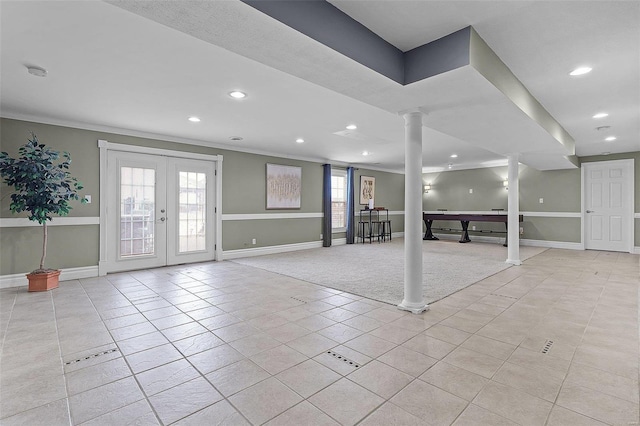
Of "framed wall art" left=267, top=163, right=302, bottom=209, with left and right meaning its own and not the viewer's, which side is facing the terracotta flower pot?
right

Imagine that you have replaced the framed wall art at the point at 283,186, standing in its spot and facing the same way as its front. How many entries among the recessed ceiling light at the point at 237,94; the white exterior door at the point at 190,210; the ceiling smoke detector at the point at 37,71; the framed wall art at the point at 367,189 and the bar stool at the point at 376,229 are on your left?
2

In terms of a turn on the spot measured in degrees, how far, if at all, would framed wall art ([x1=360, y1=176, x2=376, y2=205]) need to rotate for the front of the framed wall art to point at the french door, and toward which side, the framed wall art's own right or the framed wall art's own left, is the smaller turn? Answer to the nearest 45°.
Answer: approximately 90° to the framed wall art's own right

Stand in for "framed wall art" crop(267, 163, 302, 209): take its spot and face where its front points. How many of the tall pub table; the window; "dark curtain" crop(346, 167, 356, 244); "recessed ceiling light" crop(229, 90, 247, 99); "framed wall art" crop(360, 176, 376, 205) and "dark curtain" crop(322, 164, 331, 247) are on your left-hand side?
5

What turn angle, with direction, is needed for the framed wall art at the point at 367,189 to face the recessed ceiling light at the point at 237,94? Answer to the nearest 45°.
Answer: approximately 45° to its right

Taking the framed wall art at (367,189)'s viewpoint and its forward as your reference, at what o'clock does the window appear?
The window is roughly at 3 o'clock from the framed wall art.

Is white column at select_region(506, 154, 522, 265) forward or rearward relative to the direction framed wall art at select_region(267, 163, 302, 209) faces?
forward

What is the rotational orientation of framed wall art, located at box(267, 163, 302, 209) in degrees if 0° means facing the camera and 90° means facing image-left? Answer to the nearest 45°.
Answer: approximately 315°

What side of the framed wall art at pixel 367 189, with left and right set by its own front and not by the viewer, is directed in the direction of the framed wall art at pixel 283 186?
right

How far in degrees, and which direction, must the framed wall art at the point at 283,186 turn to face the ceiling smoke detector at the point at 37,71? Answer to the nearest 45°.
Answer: approximately 90° to its right

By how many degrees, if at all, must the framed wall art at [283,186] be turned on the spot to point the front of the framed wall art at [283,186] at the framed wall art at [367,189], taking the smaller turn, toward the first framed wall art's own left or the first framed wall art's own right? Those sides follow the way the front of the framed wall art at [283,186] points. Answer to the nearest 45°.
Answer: approximately 90° to the first framed wall art's own left

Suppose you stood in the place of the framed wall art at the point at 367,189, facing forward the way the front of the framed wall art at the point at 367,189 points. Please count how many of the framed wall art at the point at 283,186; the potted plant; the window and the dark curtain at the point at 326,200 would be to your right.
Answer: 4

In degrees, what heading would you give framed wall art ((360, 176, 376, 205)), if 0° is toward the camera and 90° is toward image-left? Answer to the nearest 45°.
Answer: approximately 315°

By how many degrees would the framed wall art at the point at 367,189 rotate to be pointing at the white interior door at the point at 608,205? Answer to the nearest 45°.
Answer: approximately 45° to its left

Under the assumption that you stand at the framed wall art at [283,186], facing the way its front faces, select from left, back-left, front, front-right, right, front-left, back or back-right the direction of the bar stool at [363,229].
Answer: left
